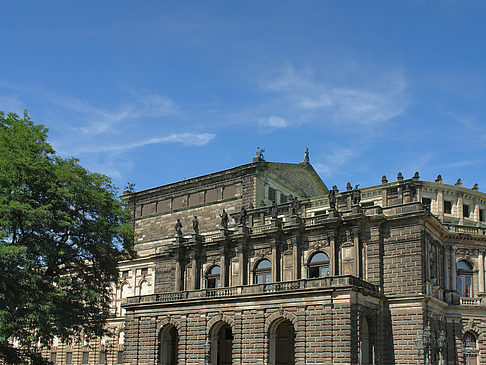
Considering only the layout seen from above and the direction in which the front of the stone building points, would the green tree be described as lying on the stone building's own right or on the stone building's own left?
on the stone building's own right
